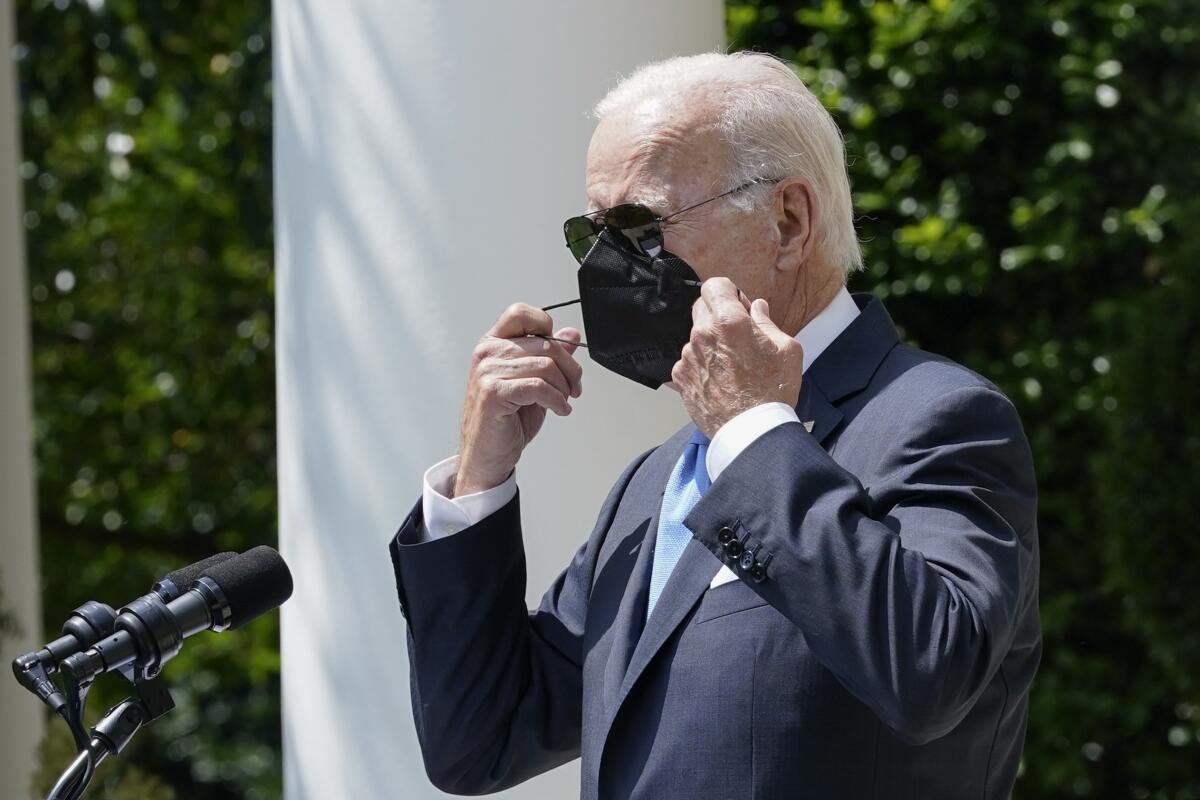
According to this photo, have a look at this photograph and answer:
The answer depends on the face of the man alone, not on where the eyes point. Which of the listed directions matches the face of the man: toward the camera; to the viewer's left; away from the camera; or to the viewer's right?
to the viewer's left

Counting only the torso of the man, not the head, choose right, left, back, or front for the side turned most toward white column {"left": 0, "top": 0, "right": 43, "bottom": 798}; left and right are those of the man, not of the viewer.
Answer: right

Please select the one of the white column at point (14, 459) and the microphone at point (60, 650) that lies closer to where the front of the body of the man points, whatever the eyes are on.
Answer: the microphone

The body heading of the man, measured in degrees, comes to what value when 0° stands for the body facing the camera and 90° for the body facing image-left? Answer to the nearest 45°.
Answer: approximately 45°

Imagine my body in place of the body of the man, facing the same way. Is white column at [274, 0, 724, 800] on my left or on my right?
on my right

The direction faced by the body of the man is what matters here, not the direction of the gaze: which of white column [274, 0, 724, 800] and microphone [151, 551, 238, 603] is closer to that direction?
the microphone

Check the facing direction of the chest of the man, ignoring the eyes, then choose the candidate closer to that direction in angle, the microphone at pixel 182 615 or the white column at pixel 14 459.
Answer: the microphone

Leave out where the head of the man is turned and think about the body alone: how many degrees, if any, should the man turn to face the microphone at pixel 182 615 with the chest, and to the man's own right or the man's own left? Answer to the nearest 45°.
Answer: approximately 45° to the man's own right

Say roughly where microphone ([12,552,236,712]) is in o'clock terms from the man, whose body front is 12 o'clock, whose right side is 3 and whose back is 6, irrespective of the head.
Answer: The microphone is roughly at 1 o'clock from the man.
